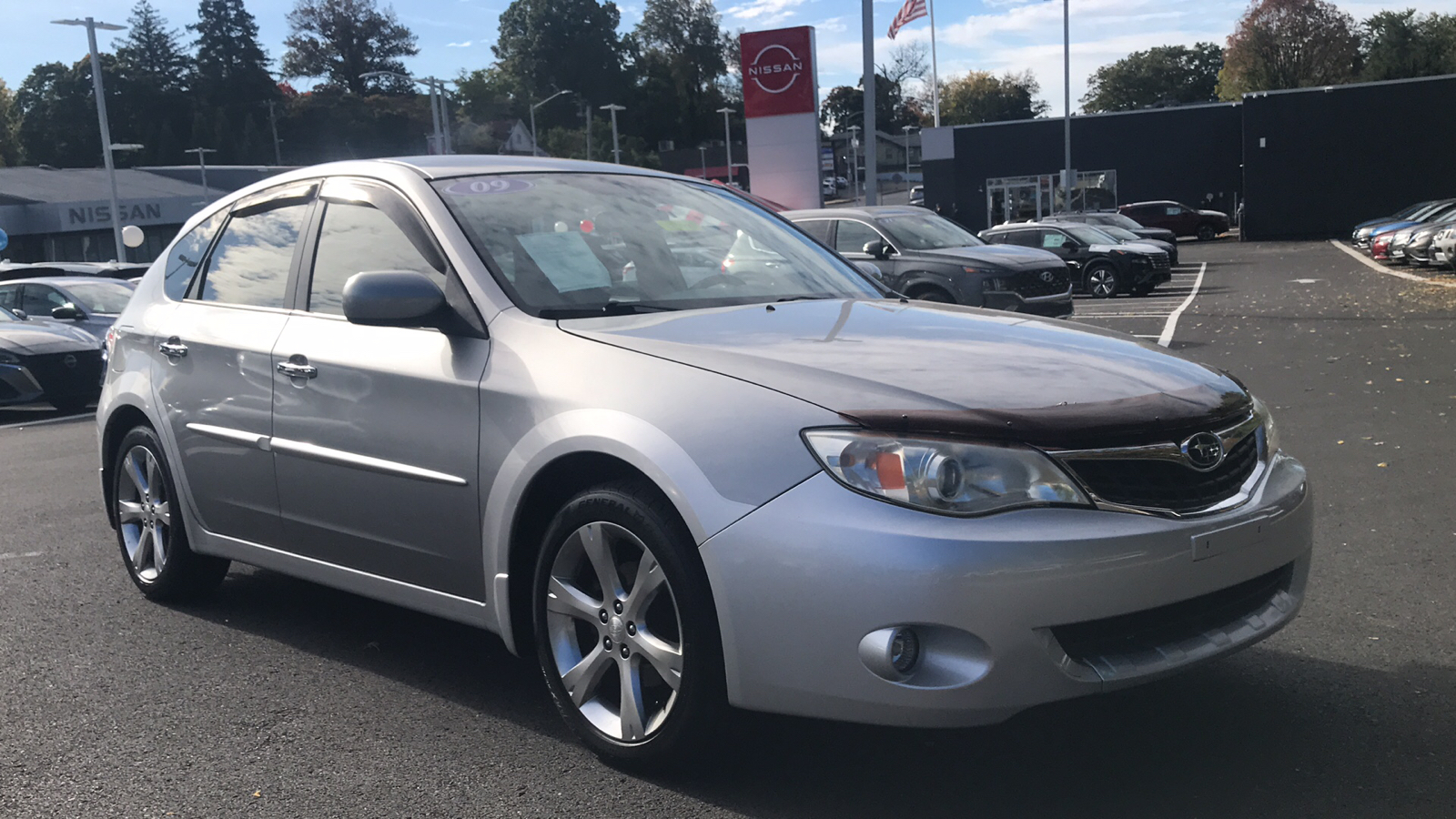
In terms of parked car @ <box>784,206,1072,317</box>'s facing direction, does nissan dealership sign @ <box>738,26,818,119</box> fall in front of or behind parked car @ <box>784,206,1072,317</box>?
behind

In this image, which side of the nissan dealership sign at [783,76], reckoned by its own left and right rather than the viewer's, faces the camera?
front

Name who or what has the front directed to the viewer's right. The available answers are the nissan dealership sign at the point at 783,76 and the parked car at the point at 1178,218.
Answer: the parked car

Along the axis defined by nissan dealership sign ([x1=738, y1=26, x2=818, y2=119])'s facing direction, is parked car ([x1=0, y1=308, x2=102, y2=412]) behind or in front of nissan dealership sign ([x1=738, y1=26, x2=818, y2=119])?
in front

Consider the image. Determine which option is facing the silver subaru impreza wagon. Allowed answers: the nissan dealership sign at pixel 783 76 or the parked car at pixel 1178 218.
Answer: the nissan dealership sign

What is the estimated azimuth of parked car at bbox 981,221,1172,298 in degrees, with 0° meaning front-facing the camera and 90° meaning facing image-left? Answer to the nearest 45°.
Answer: approximately 315°

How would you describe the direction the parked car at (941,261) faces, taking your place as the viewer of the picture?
facing the viewer and to the right of the viewer

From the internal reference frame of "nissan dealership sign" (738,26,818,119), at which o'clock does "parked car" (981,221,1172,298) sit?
The parked car is roughly at 11 o'clock from the nissan dealership sign.

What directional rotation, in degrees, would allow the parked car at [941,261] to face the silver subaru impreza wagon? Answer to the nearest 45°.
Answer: approximately 45° to its right

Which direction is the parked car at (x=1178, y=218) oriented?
to the viewer's right

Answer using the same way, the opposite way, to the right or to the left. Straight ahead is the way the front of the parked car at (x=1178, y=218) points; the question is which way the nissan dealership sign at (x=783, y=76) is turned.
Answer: to the right

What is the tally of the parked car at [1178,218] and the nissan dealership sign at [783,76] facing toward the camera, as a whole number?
1
